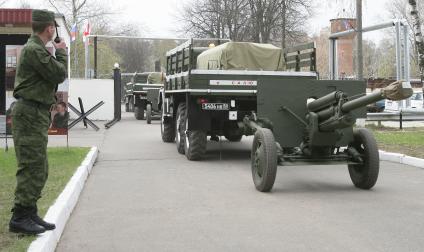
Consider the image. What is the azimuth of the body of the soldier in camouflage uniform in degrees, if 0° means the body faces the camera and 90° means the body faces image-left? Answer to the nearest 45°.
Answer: approximately 270°

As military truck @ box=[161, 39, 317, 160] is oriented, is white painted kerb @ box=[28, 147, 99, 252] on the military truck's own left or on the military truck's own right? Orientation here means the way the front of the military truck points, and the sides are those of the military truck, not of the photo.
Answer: on the military truck's own left

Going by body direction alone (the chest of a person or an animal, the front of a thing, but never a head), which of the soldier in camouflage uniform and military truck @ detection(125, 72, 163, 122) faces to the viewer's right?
the soldier in camouflage uniform

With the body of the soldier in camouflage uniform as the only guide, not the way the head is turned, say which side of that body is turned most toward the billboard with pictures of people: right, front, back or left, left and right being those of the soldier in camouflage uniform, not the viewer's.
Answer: left

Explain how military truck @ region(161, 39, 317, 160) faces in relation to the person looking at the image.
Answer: facing away from the viewer and to the left of the viewer

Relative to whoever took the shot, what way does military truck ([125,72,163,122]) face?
facing away from the viewer and to the left of the viewer

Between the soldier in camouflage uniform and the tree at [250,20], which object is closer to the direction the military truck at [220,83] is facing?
the tree
